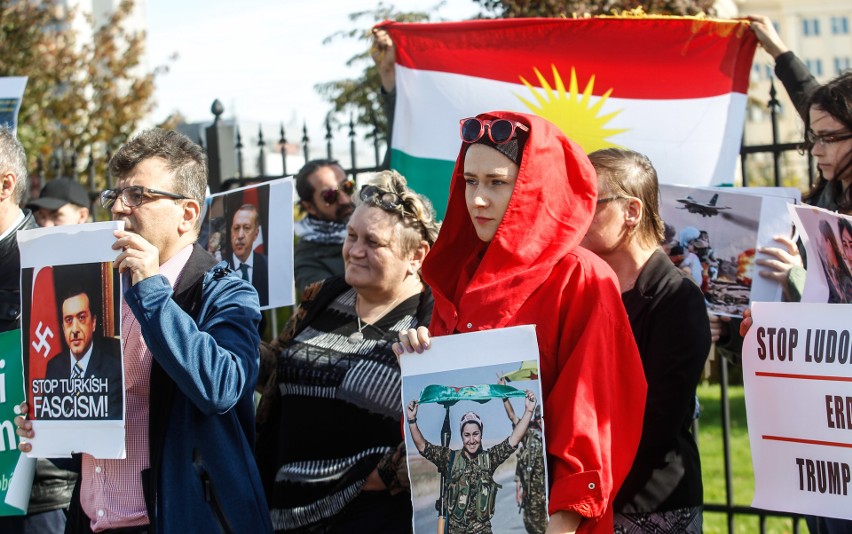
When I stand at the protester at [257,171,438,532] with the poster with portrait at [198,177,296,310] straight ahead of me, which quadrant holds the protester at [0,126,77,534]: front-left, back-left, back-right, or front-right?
front-left

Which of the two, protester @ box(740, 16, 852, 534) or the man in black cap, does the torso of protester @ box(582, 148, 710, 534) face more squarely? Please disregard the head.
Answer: the man in black cap

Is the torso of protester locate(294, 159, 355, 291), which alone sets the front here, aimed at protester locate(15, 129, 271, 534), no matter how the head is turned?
no

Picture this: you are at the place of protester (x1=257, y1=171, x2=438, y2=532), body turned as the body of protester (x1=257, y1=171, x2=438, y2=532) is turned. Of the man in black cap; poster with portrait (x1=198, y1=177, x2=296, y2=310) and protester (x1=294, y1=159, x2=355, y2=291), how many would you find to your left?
0

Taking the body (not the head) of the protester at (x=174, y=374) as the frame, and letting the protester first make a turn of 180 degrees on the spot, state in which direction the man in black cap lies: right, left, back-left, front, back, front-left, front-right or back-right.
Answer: front-left

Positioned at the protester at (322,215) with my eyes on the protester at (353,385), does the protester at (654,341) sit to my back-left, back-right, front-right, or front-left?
front-left

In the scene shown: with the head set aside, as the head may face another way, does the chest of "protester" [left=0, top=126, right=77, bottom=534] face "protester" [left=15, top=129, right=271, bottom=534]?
no

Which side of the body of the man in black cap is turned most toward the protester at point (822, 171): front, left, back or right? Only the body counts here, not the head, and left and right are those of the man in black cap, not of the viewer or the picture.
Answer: left

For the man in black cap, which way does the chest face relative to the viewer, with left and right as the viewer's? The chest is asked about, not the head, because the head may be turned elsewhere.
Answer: facing the viewer and to the left of the viewer

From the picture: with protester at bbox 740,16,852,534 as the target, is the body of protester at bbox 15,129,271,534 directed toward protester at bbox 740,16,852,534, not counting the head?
no

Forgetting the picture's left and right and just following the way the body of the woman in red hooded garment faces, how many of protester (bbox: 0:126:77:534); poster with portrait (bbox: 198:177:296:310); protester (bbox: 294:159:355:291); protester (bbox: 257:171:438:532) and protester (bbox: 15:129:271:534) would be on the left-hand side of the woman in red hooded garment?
0
